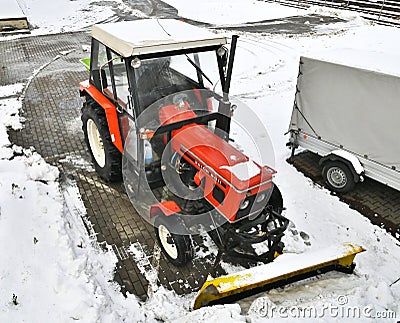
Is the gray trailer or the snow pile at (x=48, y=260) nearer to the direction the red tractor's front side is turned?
the gray trailer

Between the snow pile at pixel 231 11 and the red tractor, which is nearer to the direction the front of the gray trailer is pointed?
the red tractor

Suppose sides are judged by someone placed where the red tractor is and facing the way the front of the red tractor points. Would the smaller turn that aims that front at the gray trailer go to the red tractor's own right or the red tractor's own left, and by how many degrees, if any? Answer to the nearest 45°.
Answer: approximately 90° to the red tractor's own left

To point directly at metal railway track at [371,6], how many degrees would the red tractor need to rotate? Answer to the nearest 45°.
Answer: approximately 90° to its left

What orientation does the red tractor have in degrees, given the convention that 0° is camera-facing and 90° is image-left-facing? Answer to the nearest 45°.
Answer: approximately 315°
